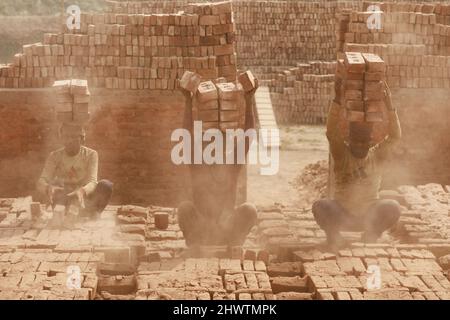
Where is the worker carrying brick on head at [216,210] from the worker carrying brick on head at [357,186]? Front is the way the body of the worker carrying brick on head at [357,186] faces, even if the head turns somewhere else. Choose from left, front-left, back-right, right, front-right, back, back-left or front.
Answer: right

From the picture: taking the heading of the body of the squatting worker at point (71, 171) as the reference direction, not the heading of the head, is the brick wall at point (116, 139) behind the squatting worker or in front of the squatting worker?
behind

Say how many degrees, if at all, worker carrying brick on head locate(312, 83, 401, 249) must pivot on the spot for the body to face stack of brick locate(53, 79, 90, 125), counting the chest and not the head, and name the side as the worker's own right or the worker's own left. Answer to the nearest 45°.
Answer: approximately 90° to the worker's own right

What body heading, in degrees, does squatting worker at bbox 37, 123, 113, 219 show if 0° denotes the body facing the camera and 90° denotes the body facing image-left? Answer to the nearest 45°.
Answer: approximately 0°

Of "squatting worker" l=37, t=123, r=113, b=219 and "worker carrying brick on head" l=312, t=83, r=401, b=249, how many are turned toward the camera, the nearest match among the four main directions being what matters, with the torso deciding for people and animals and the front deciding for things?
2

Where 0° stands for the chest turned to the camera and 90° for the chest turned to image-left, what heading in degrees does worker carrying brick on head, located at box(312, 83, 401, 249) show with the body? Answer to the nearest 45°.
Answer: approximately 0°
